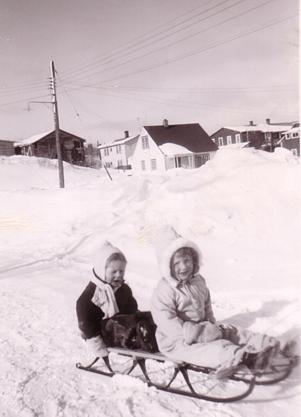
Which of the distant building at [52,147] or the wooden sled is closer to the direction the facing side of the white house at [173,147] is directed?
the wooden sled

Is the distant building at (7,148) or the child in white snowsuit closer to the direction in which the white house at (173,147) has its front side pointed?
the child in white snowsuit

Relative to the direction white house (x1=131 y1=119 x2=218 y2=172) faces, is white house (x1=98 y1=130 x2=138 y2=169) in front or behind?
behind

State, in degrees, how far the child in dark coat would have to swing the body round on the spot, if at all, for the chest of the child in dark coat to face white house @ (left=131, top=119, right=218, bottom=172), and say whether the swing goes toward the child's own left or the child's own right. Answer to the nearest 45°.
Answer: approximately 135° to the child's own left

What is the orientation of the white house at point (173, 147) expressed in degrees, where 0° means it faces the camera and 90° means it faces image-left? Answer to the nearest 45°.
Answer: approximately 315°

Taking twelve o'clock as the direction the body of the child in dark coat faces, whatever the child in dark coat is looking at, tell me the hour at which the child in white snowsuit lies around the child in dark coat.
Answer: The child in white snowsuit is roughly at 12 o'clock from the child in dark coat.

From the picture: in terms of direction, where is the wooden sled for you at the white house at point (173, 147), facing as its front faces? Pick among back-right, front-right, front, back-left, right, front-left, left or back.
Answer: front-right

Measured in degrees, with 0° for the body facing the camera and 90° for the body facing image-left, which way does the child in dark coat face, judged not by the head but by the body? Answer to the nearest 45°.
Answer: approximately 315°

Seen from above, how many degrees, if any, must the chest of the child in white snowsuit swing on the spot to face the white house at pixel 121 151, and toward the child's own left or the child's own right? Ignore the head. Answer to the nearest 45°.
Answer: approximately 135° to the child's own left
